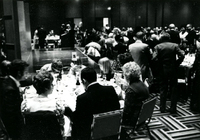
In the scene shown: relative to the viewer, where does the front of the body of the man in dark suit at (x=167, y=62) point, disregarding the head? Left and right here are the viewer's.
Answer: facing away from the viewer

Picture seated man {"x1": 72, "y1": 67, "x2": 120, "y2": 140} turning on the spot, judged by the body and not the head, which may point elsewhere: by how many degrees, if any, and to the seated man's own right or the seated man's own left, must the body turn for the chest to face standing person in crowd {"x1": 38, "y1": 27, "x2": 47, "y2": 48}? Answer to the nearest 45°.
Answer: approximately 45° to the seated man's own right

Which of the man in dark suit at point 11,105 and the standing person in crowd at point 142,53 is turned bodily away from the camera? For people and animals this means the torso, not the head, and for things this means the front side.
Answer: the standing person in crowd

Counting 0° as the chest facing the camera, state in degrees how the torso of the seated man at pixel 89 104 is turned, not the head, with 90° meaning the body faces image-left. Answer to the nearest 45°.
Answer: approximately 135°

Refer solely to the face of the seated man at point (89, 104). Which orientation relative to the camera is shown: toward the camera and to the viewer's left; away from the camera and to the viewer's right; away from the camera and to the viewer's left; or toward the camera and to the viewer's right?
away from the camera and to the viewer's left

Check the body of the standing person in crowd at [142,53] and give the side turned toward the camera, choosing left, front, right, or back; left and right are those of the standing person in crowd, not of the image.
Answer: back

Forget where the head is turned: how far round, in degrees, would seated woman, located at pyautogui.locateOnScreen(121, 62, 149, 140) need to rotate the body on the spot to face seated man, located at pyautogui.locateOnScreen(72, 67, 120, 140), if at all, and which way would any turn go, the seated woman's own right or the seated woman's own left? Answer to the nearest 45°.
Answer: approximately 90° to the seated woman's own left

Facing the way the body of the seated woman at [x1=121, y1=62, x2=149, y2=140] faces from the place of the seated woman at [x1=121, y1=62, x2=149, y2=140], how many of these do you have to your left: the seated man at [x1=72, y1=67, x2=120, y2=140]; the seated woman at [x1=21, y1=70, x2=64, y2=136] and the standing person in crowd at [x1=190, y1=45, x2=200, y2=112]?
2

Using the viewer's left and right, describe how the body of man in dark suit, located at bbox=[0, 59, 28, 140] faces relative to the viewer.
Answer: facing to the right of the viewer

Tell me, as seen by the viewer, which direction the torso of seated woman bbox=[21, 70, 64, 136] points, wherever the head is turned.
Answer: away from the camera

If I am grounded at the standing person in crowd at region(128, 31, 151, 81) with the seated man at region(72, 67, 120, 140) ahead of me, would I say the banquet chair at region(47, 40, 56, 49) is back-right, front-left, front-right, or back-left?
back-right
